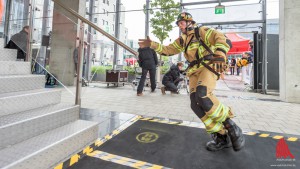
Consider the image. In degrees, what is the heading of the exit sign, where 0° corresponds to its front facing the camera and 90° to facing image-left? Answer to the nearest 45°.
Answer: approximately 0°

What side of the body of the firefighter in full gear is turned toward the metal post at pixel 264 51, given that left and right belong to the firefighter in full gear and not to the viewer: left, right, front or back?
back

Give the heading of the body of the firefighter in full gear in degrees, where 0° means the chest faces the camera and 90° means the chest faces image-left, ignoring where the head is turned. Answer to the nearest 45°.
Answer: approximately 45°

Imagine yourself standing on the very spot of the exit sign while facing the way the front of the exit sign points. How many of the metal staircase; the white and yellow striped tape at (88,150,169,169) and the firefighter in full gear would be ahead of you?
3

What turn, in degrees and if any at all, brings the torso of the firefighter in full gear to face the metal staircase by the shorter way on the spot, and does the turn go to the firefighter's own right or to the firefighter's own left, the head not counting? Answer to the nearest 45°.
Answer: approximately 45° to the firefighter's own right

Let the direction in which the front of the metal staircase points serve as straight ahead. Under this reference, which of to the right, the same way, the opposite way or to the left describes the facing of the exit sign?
to the right

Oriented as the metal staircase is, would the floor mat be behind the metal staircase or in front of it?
in front

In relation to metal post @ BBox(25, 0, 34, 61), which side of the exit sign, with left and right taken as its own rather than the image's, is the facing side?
front

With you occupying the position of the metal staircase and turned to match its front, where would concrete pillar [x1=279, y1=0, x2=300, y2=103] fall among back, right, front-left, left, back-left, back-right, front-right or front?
front-left

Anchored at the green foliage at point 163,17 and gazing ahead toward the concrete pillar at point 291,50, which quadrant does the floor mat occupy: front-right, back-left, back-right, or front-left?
front-right

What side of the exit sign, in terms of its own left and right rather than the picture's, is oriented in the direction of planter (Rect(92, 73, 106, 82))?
right

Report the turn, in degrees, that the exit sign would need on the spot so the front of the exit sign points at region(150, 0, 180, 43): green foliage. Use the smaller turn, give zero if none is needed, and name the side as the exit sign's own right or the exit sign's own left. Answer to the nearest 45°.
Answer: approximately 90° to the exit sign's own right
